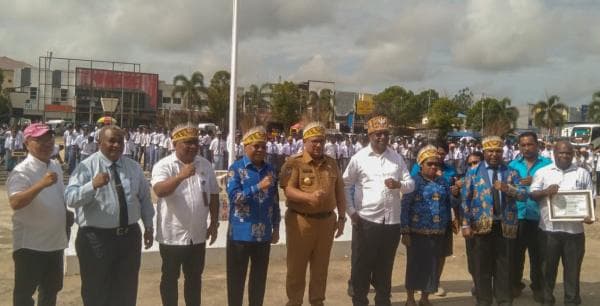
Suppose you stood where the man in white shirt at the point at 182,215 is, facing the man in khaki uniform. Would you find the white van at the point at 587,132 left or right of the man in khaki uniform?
left

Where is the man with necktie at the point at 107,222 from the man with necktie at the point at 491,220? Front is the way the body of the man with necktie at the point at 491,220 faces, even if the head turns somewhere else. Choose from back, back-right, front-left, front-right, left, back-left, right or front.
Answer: front-right

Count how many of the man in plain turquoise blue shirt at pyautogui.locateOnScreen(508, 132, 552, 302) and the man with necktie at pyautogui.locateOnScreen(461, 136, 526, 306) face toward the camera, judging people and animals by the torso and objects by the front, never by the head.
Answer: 2

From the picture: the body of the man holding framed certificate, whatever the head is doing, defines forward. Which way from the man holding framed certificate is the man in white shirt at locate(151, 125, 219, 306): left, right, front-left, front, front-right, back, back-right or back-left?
front-right

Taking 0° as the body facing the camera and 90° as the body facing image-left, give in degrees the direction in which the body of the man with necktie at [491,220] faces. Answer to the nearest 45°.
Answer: approximately 0°

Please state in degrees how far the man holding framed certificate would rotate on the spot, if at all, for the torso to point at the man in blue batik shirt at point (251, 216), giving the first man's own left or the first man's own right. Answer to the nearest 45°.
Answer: approximately 45° to the first man's own right

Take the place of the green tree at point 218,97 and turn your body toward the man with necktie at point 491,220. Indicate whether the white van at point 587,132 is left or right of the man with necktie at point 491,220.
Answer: left

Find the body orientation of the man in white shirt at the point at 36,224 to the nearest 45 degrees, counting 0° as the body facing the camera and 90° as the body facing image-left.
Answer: approximately 315°

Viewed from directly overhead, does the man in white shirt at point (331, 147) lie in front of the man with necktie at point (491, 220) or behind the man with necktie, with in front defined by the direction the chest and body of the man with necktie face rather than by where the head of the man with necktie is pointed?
behind
